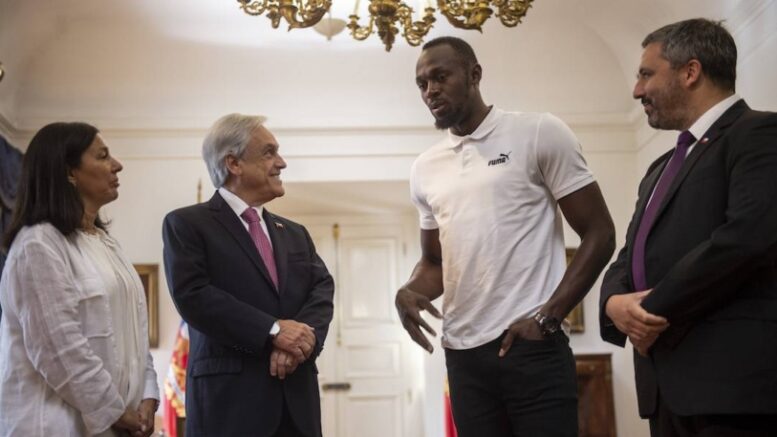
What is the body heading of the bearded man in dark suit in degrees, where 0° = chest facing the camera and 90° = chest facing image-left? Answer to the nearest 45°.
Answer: approximately 45°

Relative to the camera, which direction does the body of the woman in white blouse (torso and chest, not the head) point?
to the viewer's right

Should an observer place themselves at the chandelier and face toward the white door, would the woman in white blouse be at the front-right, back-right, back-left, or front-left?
back-left

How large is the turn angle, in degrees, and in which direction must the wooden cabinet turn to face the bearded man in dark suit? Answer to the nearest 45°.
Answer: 0° — it already faces them

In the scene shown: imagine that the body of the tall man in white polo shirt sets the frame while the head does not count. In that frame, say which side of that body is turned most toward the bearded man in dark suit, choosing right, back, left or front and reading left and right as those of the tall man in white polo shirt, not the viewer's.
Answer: left

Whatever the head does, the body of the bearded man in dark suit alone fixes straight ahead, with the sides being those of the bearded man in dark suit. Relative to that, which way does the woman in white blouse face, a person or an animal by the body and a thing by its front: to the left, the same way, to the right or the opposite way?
the opposite way

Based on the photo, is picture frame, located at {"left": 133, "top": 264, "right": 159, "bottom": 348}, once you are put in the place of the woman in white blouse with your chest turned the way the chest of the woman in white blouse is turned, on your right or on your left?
on your left

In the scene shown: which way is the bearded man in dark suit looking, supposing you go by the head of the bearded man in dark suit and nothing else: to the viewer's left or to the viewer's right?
to the viewer's left

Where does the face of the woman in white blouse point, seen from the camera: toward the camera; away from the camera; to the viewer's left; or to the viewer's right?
to the viewer's right

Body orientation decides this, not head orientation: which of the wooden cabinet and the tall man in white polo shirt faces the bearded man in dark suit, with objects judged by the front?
the wooden cabinet

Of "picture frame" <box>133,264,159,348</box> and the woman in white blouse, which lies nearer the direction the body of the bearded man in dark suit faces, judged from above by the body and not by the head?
the woman in white blouse

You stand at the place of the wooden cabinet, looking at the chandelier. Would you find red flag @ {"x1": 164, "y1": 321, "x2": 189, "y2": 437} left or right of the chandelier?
right
